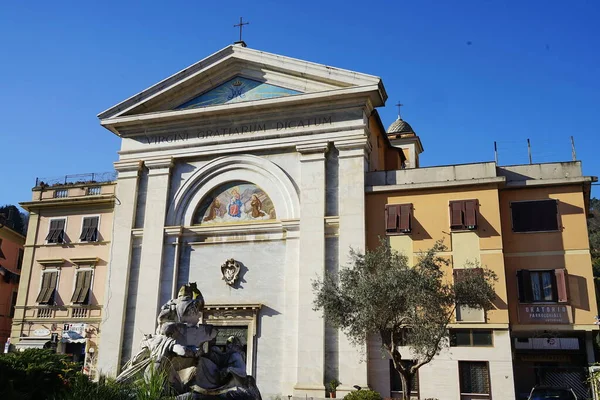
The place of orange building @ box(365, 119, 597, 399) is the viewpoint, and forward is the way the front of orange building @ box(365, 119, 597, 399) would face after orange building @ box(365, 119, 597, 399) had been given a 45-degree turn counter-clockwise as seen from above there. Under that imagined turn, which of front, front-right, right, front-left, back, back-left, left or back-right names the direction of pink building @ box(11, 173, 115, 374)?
back-right

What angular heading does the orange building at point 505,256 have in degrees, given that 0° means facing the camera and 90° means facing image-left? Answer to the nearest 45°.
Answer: approximately 0°

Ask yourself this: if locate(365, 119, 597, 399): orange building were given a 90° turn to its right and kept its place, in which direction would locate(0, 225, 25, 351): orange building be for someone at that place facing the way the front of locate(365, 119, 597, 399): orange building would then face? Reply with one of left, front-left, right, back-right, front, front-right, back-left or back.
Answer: front

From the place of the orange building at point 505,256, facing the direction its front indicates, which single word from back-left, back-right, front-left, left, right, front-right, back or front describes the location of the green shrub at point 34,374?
front-right

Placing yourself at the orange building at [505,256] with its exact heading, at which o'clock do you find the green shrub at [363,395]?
The green shrub is roughly at 2 o'clock from the orange building.

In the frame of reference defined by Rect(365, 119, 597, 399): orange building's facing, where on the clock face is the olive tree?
The olive tree is roughly at 1 o'clock from the orange building.

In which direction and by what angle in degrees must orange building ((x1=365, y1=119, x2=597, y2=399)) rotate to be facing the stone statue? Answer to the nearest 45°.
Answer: approximately 45° to its right
